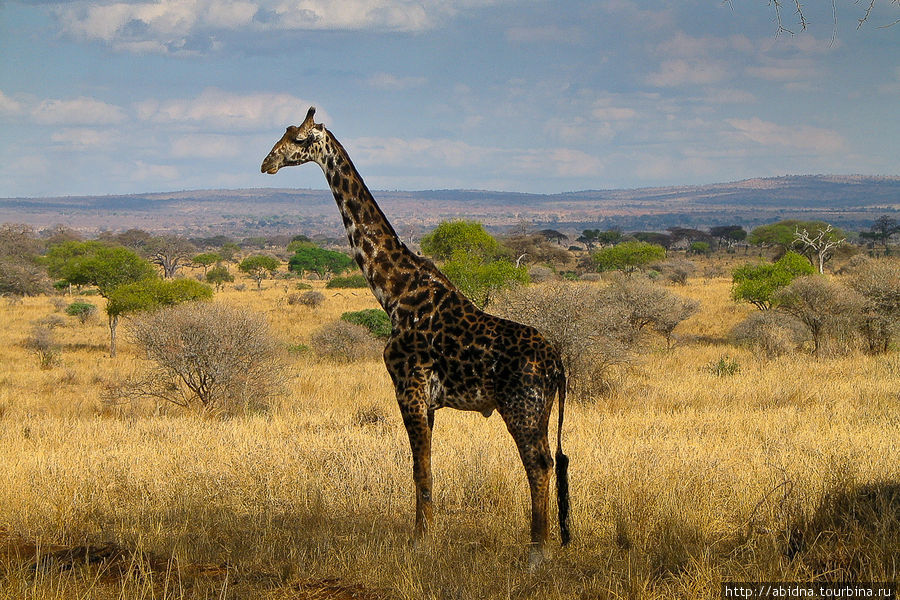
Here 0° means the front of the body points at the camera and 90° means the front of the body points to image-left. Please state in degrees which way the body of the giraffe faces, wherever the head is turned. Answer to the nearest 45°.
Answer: approximately 90°

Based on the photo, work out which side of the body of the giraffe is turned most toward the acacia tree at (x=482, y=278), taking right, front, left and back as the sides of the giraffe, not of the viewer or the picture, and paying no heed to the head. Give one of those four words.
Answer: right

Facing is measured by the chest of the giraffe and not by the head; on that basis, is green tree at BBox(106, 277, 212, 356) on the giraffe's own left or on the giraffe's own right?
on the giraffe's own right

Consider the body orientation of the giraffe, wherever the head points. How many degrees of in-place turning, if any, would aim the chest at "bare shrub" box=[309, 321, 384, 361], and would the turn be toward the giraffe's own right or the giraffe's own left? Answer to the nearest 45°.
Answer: approximately 90° to the giraffe's own right

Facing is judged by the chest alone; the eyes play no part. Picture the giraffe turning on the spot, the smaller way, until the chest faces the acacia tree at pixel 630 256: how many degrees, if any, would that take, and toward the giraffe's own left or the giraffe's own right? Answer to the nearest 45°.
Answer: approximately 90° to the giraffe's own right

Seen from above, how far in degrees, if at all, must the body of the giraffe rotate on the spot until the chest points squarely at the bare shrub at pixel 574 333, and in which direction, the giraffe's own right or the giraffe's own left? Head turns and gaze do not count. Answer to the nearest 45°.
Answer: approximately 90° to the giraffe's own right

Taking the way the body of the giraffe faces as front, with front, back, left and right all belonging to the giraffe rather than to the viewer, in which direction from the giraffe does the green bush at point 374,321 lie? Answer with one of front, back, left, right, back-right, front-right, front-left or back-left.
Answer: right

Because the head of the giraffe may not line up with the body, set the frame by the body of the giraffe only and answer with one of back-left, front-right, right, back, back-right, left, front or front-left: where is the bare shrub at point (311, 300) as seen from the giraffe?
right

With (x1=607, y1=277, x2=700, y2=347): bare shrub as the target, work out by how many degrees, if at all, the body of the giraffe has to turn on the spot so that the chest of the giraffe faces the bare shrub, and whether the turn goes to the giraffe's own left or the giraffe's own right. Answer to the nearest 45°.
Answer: approximately 90° to the giraffe's own right

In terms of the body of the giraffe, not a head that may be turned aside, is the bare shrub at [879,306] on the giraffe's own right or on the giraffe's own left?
on the giraffe's own right

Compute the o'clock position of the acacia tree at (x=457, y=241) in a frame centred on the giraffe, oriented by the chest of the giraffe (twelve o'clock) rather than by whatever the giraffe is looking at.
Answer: The acacia tree is roughly at 3 o'clock from the giraffe.

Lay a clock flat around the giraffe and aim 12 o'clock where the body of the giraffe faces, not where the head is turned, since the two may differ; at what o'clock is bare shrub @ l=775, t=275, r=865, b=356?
The bare shrub is roughly at 4 o'clock from the giraffe.
